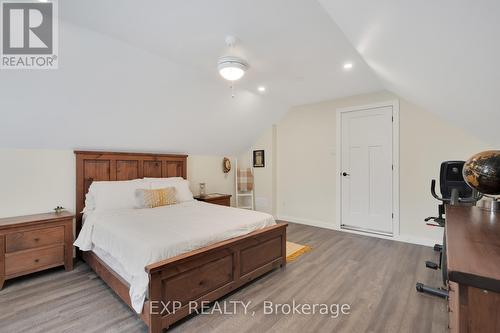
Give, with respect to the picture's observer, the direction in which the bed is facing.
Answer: facing the viewer and to the right of the viewer

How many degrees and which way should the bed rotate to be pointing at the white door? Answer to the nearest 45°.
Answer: approximately 45° to its left

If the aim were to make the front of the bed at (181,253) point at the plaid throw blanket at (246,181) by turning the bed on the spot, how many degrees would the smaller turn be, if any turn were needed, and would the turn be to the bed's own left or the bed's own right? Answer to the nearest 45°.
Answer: approximately 90° to the bed's own left

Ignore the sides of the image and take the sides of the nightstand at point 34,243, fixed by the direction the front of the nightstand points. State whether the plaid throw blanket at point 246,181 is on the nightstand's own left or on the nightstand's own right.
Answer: on the nightstand's own left

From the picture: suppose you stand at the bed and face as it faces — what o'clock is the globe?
The globe is roughly at 12 o'clock from the bed.

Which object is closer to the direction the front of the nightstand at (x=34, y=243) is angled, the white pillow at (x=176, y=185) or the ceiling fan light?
the ceiling fan light

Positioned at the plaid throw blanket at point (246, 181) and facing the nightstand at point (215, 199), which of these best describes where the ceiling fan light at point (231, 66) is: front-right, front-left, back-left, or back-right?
front-left

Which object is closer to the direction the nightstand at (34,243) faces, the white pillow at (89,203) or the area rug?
the area rug
